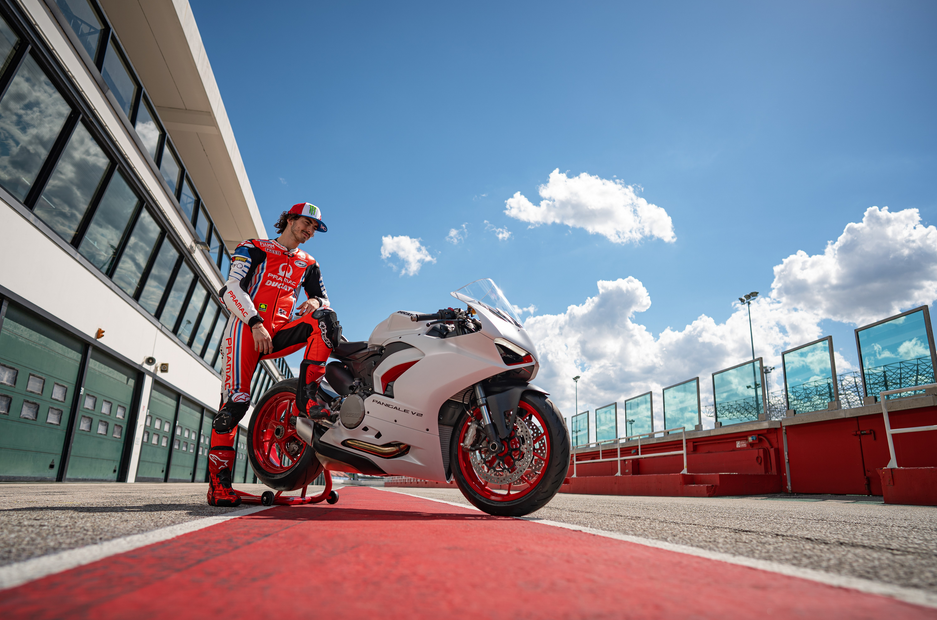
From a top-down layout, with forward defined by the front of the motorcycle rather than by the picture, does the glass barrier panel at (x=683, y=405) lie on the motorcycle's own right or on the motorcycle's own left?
on the motorcycle's own left

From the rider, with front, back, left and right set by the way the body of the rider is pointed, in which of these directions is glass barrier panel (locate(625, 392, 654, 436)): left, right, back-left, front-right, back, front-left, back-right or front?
left

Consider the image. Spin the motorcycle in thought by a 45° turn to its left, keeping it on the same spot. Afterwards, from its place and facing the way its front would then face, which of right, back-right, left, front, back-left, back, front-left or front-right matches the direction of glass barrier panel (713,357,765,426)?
front-left

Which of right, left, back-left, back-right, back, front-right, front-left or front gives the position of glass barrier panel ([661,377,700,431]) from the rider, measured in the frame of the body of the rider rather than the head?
left

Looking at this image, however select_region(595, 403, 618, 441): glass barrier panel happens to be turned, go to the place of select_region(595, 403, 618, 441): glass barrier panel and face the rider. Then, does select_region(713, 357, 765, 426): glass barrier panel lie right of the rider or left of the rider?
left

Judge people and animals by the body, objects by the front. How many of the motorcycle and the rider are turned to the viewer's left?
0

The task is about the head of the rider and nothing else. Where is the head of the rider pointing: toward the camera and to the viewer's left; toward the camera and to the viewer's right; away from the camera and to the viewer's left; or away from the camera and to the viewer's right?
toward the camera and to the viewer's right

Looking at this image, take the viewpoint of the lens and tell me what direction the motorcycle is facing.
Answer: facing the viewer and to the right of the viewer

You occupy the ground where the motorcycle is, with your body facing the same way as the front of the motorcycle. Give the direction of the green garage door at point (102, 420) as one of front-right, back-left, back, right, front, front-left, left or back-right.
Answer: back

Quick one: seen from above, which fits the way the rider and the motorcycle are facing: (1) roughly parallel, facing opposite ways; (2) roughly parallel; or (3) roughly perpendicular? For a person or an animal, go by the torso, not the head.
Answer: roughly parallel

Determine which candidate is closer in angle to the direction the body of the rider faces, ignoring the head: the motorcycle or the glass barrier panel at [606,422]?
the motorcycle
